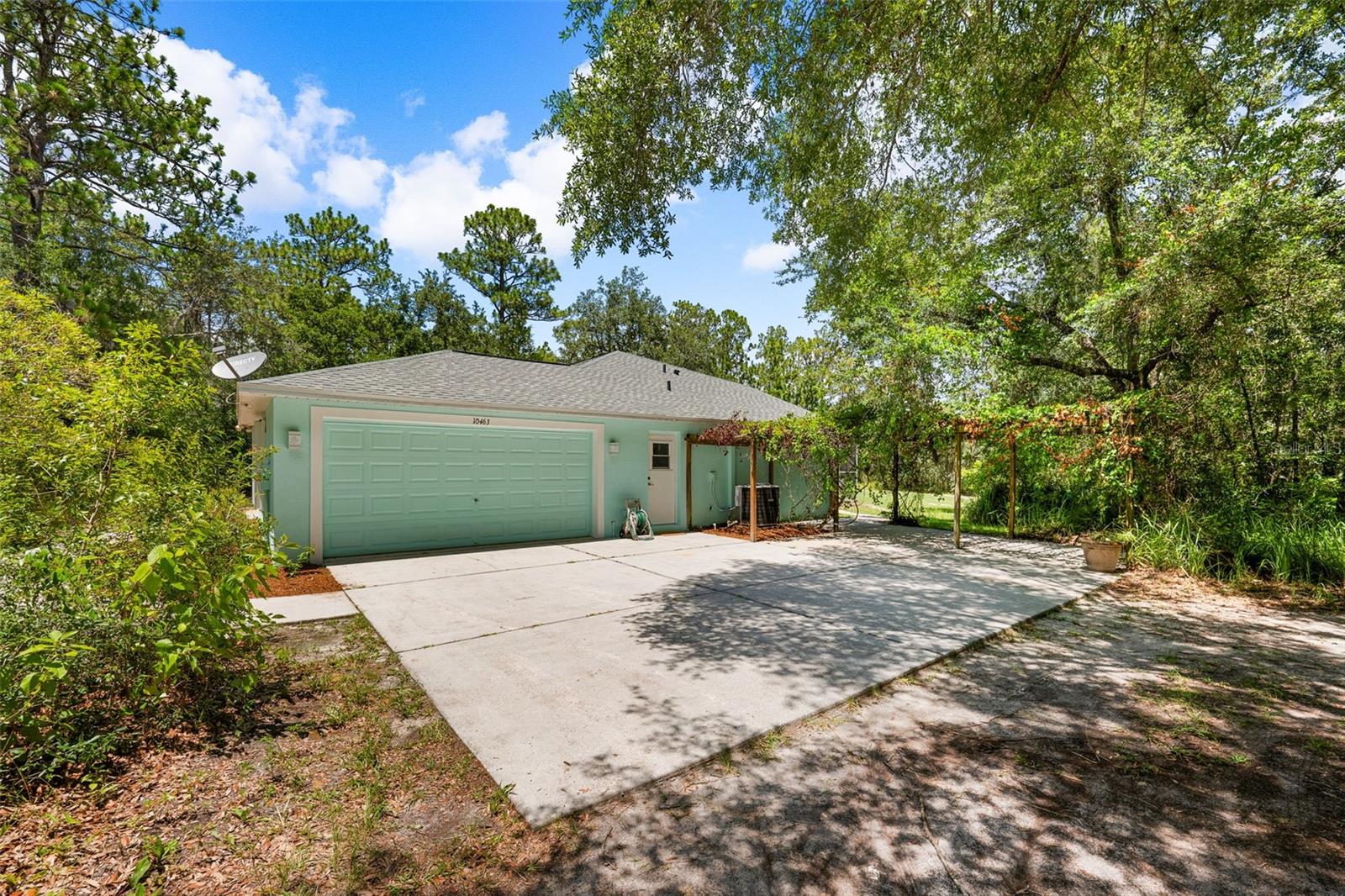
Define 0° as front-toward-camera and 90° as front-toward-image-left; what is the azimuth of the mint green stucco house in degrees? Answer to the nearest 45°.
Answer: approximately 315°

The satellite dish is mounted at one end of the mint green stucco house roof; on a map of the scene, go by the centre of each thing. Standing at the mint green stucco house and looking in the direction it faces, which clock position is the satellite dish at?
The satellite dish is roughly at 3 o'clock from the mint green stucco house.

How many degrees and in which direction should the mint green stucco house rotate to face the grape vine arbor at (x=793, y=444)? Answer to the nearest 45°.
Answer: approximately 45° to its left
